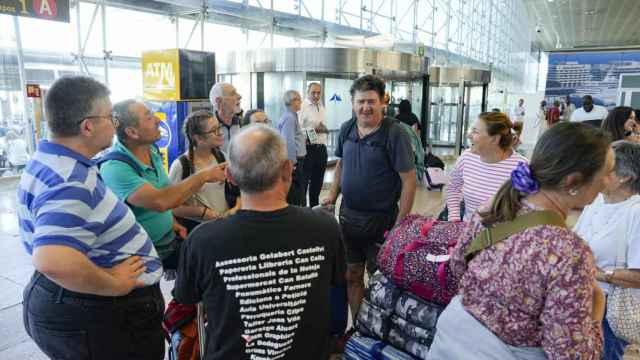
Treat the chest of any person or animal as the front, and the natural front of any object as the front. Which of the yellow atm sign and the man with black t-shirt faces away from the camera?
the man with black t-shirt

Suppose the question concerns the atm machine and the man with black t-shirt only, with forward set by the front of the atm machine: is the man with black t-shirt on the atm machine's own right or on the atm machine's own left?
on the atm machine's own left

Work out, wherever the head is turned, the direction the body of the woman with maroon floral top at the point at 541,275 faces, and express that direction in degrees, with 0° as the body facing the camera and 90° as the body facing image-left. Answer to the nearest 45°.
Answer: approximately 225°

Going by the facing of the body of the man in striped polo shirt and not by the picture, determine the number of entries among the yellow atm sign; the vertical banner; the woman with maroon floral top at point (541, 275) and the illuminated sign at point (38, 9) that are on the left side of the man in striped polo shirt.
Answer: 3

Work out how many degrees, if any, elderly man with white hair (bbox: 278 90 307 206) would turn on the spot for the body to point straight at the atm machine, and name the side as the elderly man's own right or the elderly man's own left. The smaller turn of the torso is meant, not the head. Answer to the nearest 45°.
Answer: approximately 135° to the elderly man's own right

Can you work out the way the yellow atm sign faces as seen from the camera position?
facing the viewer and to the left of the viewer

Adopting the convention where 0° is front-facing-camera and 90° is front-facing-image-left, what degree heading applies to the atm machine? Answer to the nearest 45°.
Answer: approximately 45°

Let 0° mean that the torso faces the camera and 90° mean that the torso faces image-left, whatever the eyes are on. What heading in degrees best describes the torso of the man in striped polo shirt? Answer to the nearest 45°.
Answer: approximately 270°

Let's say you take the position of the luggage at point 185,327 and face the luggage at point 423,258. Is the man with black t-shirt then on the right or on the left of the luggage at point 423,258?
right

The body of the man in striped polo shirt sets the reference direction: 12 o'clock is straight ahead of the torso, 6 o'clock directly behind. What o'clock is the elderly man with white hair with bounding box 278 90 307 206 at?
The elderly man with white hair is roughly at 10 o'clock from the man in striped polo shirt.

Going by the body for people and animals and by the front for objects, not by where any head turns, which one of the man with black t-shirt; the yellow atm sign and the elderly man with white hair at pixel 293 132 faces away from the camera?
the man with black t-shirt

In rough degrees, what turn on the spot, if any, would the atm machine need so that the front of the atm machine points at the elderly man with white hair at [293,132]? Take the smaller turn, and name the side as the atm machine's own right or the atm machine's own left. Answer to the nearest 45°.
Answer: approximately 135° to the atm machine's own left

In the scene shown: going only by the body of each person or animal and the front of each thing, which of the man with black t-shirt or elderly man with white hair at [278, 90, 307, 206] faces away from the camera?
the man with black t-shirt

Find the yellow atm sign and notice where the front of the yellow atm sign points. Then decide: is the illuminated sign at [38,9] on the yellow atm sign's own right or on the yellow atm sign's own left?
on the yellow atm sign's own right

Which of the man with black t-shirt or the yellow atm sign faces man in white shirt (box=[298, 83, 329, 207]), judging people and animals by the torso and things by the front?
the man with black t-shirt
